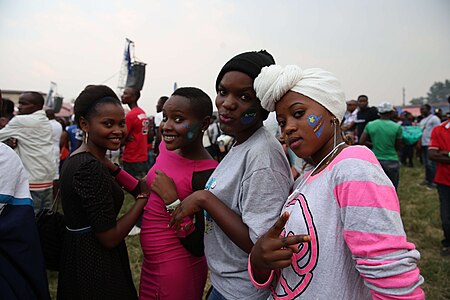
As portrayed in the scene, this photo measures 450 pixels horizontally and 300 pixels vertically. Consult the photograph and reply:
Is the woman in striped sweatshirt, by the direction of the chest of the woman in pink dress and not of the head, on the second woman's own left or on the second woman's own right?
on the second woman's own left

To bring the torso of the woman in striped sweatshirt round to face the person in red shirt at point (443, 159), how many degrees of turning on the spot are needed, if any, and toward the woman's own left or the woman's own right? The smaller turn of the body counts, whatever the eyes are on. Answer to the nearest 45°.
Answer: approximately 135° to the woman's own right

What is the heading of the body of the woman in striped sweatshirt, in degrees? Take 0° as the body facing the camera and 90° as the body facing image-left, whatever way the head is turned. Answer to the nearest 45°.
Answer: approximately 45°

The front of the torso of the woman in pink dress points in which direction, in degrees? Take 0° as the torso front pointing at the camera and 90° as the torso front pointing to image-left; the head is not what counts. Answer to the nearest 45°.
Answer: approximately 45°
